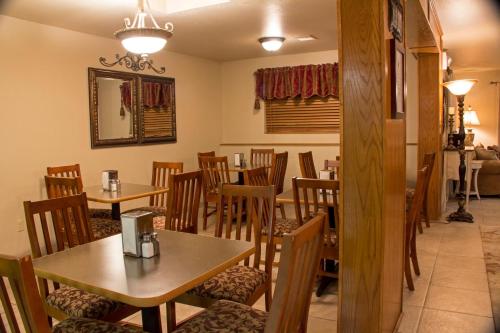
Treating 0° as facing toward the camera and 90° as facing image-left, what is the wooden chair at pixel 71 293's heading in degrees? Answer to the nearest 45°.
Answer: approximately 315°

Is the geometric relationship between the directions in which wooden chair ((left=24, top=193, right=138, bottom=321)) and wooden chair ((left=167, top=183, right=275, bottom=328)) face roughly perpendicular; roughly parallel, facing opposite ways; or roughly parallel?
roughly perpendicular

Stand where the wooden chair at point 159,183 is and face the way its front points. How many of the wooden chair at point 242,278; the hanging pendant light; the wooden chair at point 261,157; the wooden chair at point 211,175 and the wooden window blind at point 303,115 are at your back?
3

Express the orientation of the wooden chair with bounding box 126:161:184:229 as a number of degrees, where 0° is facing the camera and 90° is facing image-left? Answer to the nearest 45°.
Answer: approximately 45°

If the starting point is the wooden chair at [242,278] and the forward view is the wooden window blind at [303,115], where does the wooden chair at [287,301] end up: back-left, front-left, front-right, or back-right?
back-right

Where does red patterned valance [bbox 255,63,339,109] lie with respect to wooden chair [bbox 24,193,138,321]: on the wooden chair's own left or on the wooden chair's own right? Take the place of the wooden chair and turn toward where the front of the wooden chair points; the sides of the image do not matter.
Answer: on the wooden chair's own left

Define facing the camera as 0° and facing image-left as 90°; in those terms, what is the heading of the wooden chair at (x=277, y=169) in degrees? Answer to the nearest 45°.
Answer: approximately 135°
